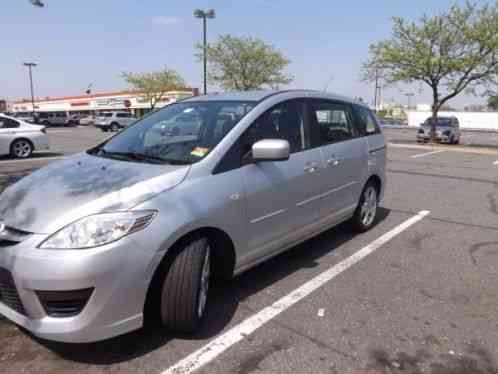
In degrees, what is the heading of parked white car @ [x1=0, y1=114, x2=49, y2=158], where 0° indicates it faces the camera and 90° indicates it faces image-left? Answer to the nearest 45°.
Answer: approximately 90°

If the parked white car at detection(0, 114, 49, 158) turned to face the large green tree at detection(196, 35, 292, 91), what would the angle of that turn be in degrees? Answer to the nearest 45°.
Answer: approximately 135° to its right

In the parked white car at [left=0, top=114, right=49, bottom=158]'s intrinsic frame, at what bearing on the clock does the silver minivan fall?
The silver minivan is roughly at 9 o'clock from the parked white car.

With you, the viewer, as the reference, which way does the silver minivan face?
facing the viewer and to the left of the viewer

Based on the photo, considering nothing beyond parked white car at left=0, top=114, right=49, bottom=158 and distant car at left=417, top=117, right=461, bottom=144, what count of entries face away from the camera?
0

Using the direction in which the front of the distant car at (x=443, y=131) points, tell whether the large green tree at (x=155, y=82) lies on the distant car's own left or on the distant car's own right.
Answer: on the distant car's own right

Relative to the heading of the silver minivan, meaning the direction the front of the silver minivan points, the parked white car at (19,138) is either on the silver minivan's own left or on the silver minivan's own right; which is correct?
on the silver minivan's own right

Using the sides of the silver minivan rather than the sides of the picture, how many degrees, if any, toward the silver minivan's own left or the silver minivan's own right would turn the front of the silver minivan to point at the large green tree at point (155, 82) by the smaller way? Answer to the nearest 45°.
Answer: approximately 135° to the silver minivan's own right

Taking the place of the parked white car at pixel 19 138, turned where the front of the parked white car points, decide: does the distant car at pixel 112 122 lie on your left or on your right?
on your right

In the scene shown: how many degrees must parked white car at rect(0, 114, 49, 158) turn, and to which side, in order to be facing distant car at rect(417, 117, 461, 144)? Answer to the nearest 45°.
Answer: approximately 180°

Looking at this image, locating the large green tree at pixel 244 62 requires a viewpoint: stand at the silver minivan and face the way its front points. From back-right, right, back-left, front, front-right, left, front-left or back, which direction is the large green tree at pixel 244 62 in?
back-right

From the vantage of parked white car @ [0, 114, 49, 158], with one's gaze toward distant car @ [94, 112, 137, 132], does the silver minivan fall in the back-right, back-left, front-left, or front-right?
back-right

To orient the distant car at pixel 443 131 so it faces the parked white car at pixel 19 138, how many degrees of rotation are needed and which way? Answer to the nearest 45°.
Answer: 0° — it already faces it

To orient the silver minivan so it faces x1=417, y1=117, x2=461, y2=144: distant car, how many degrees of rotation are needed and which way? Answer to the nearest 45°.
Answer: approximately 180°
